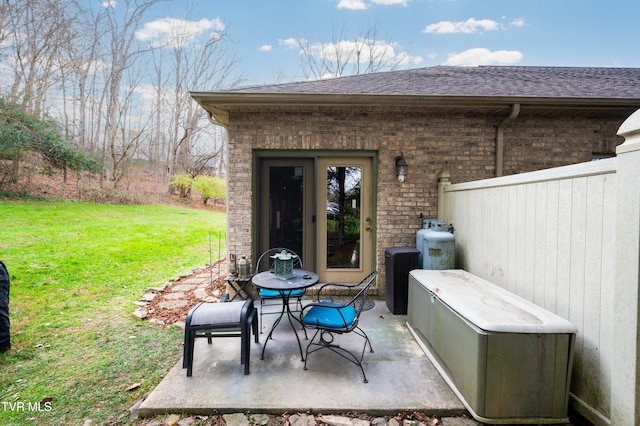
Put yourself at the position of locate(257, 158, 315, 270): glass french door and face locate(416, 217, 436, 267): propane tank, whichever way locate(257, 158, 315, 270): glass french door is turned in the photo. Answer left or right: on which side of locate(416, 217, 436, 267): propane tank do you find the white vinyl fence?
right

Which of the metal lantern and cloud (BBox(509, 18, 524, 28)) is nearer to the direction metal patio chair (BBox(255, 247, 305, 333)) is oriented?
the metal lantern

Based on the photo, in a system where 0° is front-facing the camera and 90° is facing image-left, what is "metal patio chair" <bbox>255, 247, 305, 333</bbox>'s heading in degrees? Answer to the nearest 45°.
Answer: approximately 0°

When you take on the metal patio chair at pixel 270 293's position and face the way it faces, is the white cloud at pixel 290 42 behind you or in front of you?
behind

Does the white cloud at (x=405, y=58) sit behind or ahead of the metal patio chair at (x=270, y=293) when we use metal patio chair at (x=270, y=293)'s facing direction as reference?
behind

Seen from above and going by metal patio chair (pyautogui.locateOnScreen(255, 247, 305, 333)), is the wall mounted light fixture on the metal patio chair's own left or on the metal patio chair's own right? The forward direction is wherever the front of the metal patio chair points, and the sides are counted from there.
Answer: on the metal patio chair's own left

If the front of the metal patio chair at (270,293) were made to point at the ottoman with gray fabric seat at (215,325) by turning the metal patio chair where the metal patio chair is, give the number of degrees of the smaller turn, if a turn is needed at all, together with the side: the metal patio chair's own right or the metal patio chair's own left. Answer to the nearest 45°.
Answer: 0° — it already faces it

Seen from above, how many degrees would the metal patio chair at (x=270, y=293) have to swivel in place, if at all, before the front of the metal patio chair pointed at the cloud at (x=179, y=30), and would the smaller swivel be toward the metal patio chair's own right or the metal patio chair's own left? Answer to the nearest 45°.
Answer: approximately 180°

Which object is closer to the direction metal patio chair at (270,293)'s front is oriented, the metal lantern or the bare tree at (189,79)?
the metal lantern

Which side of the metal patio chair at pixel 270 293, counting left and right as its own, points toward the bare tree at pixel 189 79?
back

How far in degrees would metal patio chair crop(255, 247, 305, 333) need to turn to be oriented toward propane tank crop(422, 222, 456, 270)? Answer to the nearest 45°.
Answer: approximately 90° to its left
